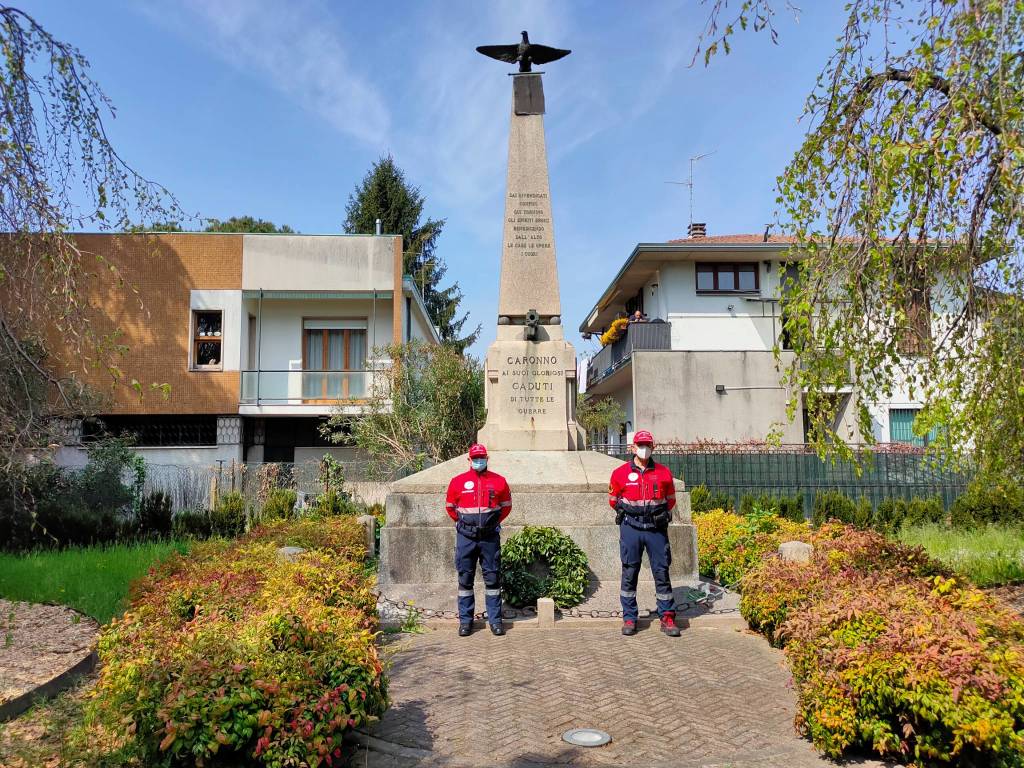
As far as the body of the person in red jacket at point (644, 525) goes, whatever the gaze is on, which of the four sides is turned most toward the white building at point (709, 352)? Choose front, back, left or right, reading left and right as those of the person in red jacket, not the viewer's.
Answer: back

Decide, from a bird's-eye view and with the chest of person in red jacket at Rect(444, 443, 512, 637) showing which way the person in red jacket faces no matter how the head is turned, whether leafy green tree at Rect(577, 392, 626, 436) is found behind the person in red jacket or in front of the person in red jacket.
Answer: behind

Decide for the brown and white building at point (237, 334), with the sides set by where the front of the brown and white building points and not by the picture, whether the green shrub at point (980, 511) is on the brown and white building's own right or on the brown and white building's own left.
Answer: on the brown and white building's own left

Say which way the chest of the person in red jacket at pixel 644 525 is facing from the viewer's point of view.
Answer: toward the camera

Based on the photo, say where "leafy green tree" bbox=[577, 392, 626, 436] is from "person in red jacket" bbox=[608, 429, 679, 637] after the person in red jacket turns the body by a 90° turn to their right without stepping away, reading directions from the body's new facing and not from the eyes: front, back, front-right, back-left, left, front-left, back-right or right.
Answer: right

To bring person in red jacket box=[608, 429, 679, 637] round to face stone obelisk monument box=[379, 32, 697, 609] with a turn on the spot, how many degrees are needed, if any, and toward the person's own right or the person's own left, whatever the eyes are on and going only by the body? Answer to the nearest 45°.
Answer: approximately 135° to the person's own right

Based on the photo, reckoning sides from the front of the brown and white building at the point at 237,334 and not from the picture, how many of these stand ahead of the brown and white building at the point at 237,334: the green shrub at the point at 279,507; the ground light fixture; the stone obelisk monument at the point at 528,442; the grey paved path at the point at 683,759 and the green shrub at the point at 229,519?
5

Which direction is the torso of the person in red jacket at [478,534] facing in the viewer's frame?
toward the camera

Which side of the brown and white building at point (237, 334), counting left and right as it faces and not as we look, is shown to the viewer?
front

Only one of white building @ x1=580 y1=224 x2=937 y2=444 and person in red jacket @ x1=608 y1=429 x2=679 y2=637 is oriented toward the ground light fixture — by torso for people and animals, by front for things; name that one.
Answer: the person in red jacket

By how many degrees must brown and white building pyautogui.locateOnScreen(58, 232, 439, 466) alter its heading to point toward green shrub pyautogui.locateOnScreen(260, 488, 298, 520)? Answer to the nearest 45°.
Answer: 0° — it already faces it

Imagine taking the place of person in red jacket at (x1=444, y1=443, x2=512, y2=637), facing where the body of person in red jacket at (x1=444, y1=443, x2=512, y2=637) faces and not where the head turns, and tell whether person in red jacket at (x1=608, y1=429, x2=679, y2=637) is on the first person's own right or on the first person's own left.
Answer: on the first person's own left
